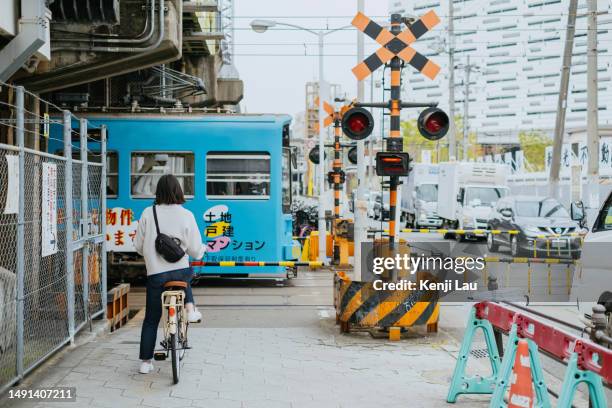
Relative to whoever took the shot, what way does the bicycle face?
facing away from the viewer

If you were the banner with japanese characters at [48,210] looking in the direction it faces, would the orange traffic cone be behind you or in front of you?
in front

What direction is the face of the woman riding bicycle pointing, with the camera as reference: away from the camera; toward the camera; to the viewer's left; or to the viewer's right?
away from the camera

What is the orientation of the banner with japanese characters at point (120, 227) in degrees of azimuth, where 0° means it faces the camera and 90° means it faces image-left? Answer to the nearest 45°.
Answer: approximately 0°

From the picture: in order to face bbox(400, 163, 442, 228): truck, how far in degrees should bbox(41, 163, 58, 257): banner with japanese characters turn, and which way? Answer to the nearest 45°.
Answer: approximately 90° to its left

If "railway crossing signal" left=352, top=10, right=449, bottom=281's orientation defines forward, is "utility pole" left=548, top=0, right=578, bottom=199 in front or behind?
behind

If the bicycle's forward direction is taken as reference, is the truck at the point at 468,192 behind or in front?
in front

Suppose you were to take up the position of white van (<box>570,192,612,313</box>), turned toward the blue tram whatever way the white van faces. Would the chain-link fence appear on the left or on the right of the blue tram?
left

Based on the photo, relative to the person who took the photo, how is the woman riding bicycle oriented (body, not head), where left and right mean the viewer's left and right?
facing away from the viewer
